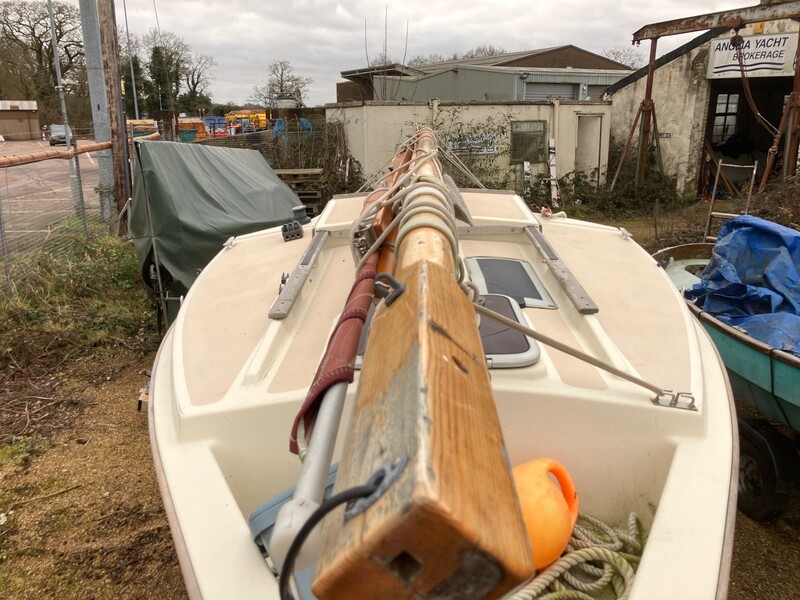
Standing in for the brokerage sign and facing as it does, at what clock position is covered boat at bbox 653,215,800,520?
The covered boat is roughly at 12 o'clock from the brokerage sign.

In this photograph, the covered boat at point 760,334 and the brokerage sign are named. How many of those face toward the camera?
1

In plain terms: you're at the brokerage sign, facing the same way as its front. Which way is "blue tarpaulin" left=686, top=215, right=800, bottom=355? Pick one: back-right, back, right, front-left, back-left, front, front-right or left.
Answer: front

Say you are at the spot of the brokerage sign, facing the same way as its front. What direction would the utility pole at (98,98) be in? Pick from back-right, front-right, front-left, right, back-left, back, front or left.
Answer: front-right

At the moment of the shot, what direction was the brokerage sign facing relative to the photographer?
facing the viewer

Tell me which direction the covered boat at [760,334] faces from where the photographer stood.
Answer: facing away from the viewer and to the left of the viewer

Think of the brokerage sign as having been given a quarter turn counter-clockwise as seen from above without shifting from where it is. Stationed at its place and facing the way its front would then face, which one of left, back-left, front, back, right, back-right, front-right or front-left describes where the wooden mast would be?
right

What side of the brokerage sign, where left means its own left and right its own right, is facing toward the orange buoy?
front

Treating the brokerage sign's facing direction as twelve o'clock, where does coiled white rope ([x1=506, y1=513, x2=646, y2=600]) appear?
The coiled white rope is roughly at 12 o'clock from the brokerage sign.

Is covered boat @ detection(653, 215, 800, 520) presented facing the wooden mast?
no

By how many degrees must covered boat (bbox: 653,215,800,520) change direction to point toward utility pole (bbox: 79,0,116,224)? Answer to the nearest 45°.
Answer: approximately 45° to its left

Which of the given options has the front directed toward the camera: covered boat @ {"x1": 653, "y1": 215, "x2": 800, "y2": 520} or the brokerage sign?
the brokerage sign
